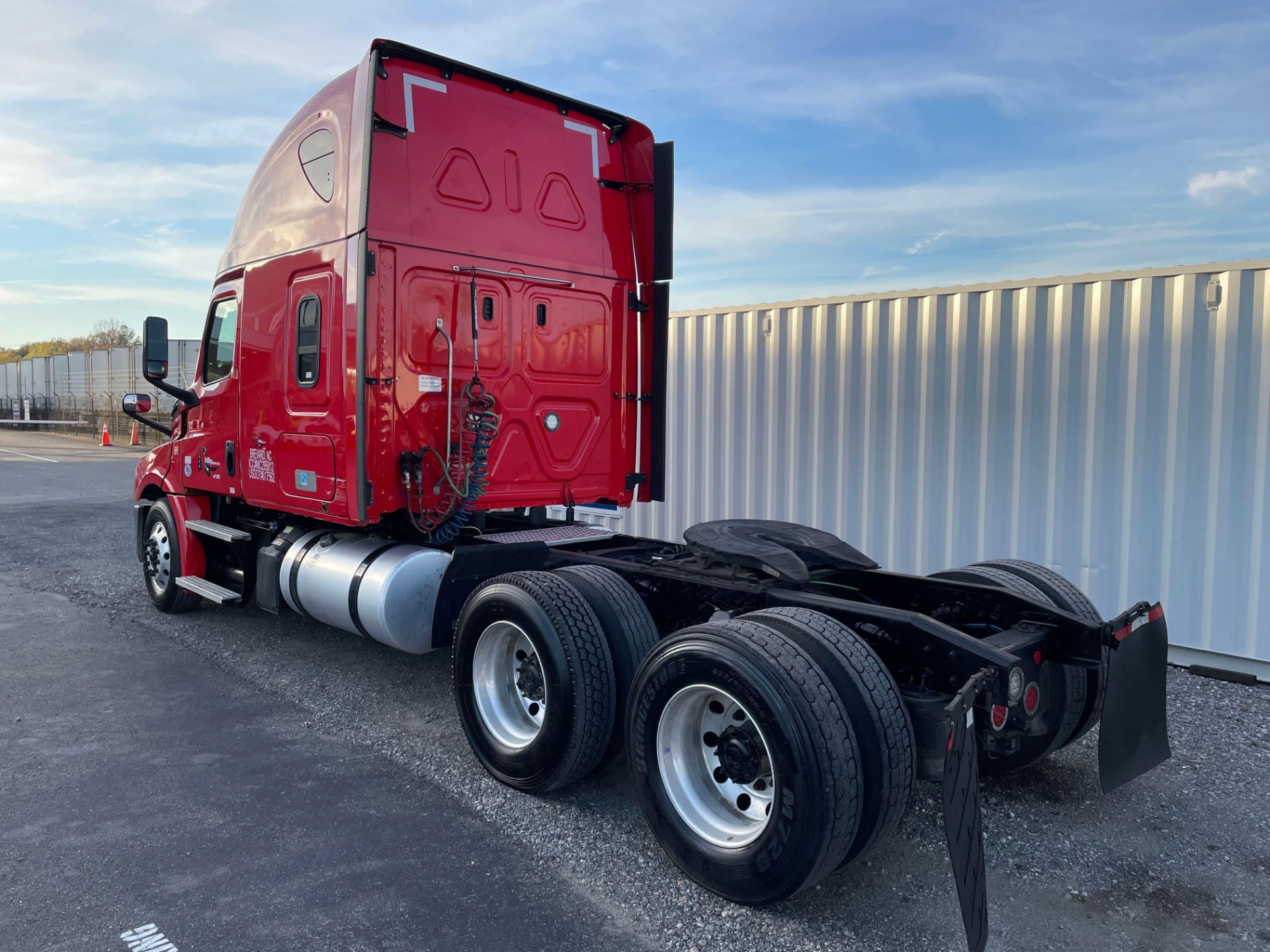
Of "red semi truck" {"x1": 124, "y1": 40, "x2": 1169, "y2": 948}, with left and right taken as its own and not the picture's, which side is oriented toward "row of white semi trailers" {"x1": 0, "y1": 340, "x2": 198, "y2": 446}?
front

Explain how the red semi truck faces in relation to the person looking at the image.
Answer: facing away from the viewer and to the left of the viewer
